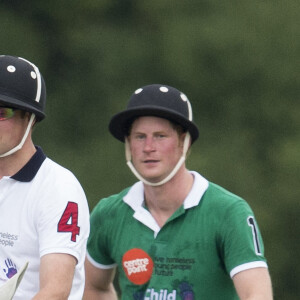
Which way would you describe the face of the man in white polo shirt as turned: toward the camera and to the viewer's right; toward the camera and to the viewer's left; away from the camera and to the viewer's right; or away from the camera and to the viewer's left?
toward the camera and to the viewer's left

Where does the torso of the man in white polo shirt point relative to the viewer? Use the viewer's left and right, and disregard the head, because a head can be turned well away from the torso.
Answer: facing the viewer and to the left of the viewer

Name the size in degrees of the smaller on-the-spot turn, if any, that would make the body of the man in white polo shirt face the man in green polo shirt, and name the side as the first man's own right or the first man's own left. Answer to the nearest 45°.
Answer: approximately 180°
